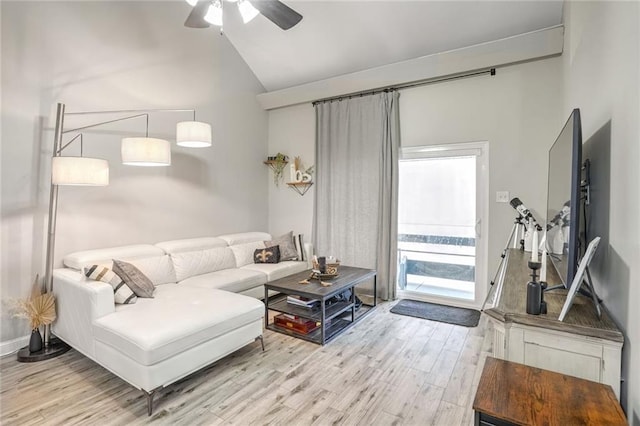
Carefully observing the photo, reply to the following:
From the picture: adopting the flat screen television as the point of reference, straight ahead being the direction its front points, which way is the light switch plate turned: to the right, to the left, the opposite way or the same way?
to the left

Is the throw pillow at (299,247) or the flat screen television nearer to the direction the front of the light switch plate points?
the flat screen television

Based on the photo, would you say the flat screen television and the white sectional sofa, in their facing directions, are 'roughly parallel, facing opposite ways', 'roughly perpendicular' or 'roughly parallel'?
roughly parallel, facing opposite ways

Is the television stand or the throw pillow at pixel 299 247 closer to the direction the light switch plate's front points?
the television stand

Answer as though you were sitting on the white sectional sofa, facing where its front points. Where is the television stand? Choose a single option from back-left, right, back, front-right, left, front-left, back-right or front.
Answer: front

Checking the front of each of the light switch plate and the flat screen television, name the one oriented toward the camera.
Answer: the light switch plate

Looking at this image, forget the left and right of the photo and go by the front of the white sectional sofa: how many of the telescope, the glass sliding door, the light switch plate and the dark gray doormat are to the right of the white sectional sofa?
0

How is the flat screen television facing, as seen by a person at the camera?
facing to the left of the viewer

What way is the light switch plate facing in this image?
toward the camera

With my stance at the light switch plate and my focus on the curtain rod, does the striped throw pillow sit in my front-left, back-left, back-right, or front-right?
front-left

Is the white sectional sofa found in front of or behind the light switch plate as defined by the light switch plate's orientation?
in front

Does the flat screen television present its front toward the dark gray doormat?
no

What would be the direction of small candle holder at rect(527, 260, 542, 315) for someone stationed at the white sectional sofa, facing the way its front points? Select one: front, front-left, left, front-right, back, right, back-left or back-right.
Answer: front

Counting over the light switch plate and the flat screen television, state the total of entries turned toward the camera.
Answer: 1

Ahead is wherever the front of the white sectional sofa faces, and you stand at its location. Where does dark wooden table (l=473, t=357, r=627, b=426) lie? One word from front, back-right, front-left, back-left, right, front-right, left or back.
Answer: front
